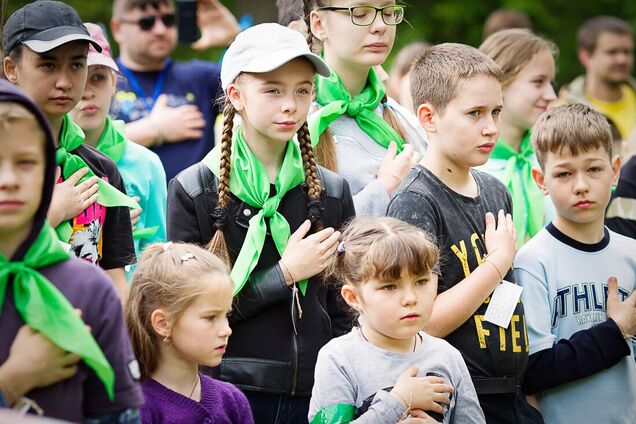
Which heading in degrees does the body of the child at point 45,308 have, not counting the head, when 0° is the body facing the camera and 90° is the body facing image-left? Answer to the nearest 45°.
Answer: approximately 0°

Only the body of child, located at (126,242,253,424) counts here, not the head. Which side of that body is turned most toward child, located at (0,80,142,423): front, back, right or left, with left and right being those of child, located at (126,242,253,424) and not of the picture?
right

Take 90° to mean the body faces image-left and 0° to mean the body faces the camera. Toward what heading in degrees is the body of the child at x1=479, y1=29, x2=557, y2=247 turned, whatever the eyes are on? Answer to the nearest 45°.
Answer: approximately 315°

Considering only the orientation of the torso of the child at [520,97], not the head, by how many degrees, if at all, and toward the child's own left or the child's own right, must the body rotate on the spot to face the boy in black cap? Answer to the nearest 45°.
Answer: approximately 90° to the child's own right
